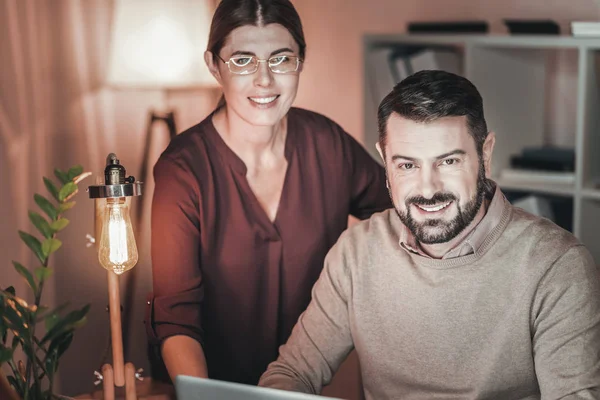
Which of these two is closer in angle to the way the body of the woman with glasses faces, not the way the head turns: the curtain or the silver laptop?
the silver laptop

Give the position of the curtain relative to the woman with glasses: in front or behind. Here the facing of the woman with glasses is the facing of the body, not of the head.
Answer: behind

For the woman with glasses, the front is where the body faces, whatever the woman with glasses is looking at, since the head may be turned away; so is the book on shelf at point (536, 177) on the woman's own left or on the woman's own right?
on the woman's own left

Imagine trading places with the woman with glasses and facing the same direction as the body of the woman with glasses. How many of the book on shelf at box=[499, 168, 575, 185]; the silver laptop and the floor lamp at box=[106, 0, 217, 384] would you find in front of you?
1

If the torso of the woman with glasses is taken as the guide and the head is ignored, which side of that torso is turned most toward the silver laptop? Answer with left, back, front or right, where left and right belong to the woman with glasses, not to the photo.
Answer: front

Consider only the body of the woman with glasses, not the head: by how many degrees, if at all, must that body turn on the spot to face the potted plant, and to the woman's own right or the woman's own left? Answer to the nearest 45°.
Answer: approximately 45° to the woman's own right

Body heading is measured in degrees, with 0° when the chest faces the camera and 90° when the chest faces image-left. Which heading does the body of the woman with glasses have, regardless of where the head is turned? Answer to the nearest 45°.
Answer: approximately 0°

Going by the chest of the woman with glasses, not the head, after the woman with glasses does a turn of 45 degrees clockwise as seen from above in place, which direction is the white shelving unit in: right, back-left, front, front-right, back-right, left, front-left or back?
back

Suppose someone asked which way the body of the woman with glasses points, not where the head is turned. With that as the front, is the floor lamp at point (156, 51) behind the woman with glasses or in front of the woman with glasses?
behind
